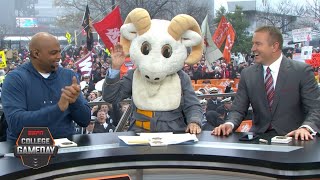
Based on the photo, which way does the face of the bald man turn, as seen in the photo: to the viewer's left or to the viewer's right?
to the viewer's right

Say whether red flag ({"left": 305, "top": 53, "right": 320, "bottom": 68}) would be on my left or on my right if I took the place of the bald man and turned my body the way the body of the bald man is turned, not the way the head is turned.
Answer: on my left

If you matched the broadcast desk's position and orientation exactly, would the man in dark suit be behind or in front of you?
behind

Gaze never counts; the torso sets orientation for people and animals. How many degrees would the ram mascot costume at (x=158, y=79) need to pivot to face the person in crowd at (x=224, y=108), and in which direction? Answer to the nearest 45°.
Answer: approximately 180°

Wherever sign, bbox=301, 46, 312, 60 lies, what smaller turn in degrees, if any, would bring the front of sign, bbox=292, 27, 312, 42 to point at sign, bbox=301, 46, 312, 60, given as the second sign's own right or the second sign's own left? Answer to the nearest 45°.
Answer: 0° — it already faces it

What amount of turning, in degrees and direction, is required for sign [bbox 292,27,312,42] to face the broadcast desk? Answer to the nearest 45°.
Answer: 0° — it already faces it
